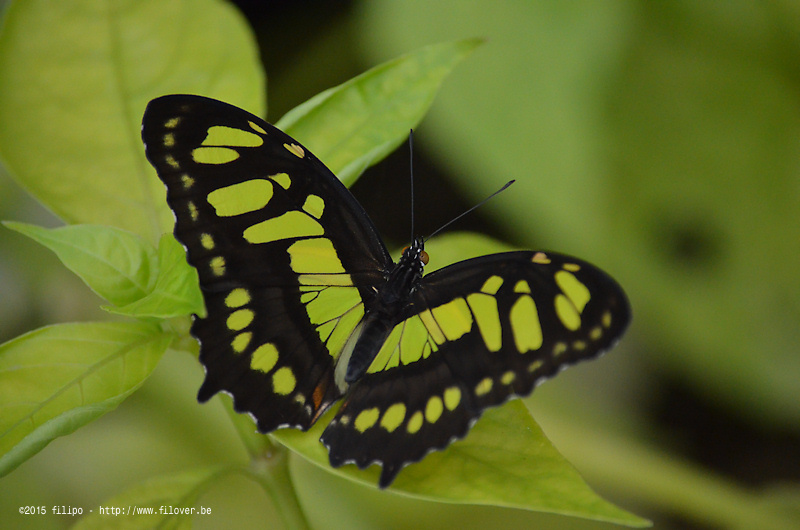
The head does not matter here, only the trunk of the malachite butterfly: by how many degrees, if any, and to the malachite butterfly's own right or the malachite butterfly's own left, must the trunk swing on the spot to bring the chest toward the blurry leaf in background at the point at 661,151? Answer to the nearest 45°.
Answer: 0° — it already faces it

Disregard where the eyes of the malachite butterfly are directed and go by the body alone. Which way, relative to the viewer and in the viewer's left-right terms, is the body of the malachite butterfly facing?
facing away from the viewer and to the right of the viewer
